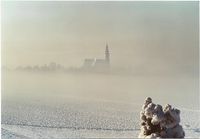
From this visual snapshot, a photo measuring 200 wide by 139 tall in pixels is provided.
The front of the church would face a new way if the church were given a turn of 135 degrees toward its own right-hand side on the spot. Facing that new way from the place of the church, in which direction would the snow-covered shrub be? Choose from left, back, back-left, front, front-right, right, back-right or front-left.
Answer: left

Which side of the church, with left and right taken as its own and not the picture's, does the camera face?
right
